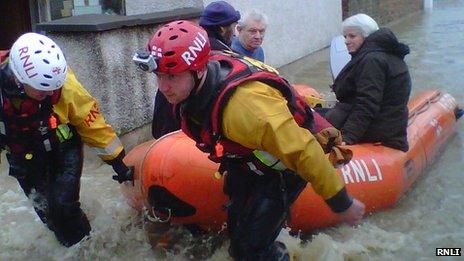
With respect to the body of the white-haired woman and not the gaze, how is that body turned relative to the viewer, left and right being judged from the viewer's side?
facing to the left of the viewer

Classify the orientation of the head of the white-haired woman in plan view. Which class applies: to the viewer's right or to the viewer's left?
to the viewer's left
